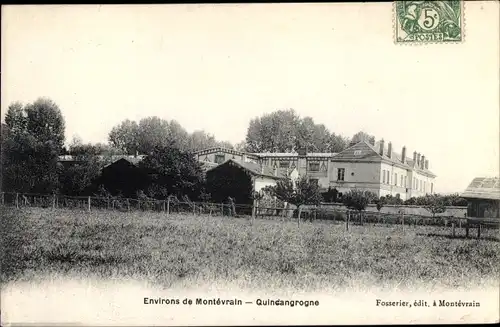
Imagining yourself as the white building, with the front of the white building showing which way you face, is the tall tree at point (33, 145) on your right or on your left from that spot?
on your right
